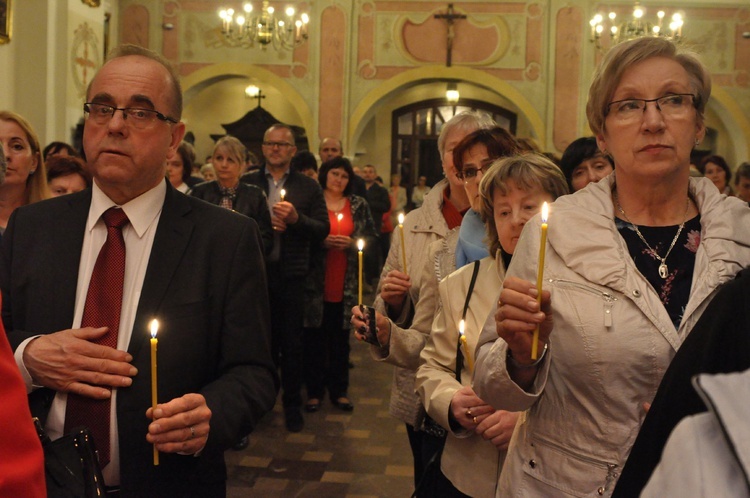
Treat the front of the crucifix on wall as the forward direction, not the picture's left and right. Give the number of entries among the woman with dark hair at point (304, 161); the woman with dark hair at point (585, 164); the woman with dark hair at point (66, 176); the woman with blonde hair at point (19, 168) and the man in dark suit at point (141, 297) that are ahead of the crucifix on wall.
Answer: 5

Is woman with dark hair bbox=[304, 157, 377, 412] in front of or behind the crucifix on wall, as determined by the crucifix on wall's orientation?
in front

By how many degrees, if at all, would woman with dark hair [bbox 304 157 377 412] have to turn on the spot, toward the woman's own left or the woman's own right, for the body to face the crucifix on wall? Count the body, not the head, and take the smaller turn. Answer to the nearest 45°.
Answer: approximately 180°

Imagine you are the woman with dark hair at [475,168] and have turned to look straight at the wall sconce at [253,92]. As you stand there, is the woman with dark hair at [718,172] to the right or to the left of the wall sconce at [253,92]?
right

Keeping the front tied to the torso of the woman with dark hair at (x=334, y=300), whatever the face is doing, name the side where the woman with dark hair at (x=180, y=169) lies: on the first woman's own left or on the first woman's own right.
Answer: on the first woman's own right
